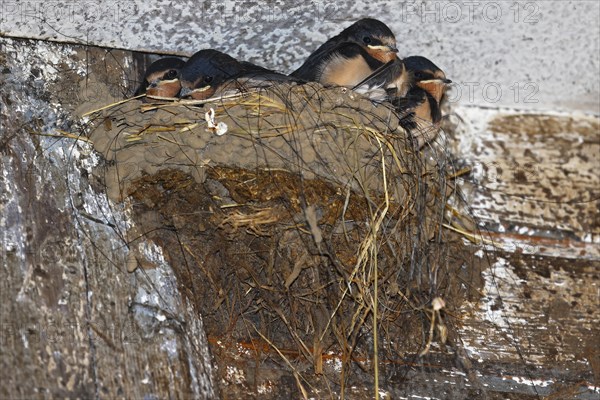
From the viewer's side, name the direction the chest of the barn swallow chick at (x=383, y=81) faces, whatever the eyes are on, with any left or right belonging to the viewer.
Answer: facing to the right of the viewer

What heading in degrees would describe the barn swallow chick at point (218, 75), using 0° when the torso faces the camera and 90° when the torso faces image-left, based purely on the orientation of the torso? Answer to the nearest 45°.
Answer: approximately 90°

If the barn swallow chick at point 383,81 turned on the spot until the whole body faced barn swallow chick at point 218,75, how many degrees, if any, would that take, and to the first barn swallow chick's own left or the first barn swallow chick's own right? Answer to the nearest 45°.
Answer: approximately 180°

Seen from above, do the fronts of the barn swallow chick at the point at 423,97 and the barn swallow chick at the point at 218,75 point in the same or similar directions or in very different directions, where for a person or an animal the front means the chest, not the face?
very different directions

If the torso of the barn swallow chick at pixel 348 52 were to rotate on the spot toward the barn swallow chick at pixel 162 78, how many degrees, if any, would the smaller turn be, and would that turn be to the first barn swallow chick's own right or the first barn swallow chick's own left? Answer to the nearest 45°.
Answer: approximately 180°

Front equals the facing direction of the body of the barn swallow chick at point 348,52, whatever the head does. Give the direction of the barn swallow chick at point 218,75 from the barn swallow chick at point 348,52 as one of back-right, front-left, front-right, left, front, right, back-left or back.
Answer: back

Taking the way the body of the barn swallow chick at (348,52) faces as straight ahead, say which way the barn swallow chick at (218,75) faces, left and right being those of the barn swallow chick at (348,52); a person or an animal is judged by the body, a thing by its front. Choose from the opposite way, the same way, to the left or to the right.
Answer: the opposite way

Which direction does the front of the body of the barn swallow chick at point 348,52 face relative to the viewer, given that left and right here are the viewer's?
facing to the right of the viewer

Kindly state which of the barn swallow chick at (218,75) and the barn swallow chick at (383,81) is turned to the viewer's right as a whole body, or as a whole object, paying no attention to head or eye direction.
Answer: the barn swallow chick at (383,81)

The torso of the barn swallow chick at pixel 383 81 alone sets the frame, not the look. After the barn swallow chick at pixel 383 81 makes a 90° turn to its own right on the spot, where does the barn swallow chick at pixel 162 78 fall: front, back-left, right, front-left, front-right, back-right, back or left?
right
